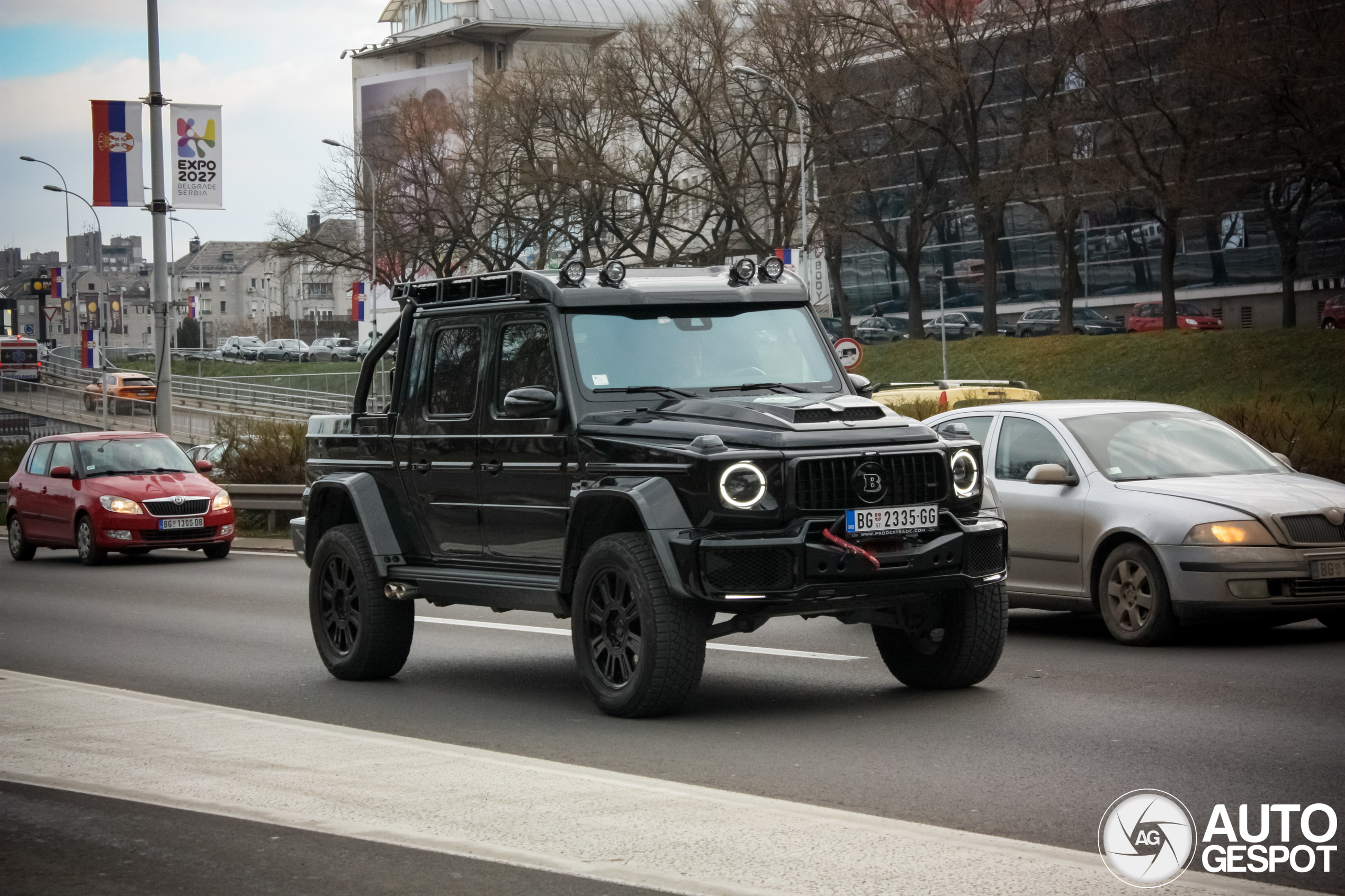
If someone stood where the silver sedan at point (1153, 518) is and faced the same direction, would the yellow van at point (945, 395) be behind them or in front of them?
behind

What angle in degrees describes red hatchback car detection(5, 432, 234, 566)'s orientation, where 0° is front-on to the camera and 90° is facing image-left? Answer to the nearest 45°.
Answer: approximately 315°

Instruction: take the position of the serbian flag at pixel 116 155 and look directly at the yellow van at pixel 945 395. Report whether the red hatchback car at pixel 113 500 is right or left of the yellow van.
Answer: right

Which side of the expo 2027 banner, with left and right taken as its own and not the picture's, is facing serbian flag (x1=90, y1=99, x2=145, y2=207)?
right

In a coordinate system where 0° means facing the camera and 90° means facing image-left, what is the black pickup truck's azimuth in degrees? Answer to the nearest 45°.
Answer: approximately 315°

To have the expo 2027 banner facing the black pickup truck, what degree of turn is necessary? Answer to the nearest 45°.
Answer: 0° — it already faces it

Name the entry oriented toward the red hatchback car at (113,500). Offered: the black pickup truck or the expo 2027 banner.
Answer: the expo 2027 banner
